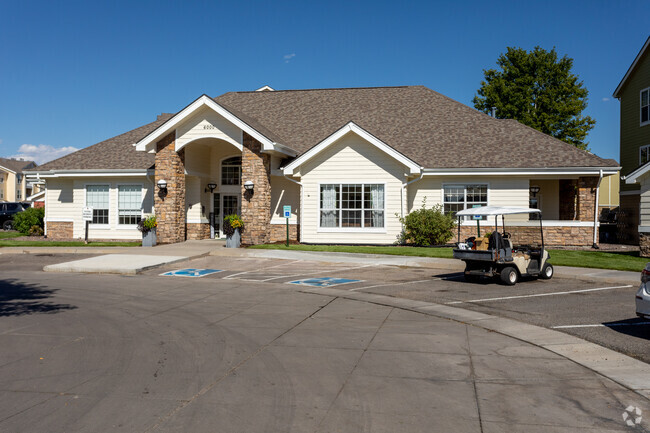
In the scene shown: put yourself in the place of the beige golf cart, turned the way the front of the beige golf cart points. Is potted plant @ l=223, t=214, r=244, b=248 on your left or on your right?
on your left

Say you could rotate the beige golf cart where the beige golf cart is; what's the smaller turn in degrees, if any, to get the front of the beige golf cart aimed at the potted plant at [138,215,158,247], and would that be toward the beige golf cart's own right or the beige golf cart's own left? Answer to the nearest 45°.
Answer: approximately 135° to the beige golf cart's own left

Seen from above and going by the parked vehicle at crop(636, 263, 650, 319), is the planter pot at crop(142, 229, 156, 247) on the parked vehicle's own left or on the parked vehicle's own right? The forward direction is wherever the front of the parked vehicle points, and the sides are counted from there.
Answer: on the parked vehicle's own left

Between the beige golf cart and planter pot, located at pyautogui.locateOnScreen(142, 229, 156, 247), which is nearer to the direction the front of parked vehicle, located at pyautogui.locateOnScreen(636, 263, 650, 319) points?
the beige golf cart

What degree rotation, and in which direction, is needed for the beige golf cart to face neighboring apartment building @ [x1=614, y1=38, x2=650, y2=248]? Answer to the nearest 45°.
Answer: approximately 45° to its left

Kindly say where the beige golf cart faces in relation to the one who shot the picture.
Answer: facing away from the viewer and to the right of the viewer

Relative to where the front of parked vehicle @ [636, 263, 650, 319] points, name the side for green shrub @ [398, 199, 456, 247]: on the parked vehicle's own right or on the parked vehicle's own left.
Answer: on the parked vehicle's own left

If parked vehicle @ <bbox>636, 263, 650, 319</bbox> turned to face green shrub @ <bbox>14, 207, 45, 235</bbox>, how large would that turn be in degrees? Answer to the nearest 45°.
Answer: approximately 135° to its left

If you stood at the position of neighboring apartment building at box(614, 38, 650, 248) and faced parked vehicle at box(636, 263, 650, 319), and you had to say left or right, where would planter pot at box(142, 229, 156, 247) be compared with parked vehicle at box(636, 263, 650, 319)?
right

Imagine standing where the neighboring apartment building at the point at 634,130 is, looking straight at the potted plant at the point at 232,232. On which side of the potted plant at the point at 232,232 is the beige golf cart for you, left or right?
left

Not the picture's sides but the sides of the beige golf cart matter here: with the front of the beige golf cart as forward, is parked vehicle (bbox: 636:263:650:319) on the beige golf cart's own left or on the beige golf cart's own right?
on the beige golf cart's own right

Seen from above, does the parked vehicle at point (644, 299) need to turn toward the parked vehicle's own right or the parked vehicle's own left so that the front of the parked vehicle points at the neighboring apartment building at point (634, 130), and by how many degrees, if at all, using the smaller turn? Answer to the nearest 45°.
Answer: approximately 45° to the parked vehicle's own left
